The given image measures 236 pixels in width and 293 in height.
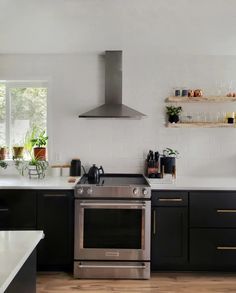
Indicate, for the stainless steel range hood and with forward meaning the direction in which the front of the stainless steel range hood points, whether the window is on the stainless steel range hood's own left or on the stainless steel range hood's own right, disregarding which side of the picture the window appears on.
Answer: on the stainless steel range hood's own right

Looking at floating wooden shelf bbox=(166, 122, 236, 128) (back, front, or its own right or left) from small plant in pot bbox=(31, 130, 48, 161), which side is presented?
right

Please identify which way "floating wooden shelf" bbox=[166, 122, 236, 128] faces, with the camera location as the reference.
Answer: facing the viewer

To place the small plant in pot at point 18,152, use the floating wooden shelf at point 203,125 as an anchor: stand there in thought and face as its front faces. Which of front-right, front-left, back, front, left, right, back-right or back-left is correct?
right

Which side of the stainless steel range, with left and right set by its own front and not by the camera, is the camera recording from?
front

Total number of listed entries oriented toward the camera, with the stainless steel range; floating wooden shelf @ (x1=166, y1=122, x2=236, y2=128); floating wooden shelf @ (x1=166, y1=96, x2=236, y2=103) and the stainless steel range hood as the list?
4

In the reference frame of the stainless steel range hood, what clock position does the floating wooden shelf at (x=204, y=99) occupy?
The floating wooden shelf is roughly at 9 o'clock from the stainless steel range hood.

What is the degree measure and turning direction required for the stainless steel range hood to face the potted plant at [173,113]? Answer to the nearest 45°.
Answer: approximately 90° to its left

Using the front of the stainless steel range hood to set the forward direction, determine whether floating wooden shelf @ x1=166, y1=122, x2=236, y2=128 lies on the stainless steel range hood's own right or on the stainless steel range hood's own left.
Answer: on the stainless steel range hood's own left

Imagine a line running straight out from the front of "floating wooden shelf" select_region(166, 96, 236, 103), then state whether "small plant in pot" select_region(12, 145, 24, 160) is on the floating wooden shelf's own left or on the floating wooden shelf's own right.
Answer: on the floating wooden shelf's own right

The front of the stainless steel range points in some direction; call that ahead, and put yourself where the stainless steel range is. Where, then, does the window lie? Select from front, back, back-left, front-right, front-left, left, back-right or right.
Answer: back-right

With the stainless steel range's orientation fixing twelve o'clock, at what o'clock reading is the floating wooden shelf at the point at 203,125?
The floating wooden shelf is roughly at 8 o'clock from the stainless steel range.

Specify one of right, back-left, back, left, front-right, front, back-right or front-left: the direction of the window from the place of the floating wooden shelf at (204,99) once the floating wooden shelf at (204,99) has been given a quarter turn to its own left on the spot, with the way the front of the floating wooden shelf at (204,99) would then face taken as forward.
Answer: back

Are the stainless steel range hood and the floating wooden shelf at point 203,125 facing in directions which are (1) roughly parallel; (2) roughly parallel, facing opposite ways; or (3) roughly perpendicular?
roughly parallel
